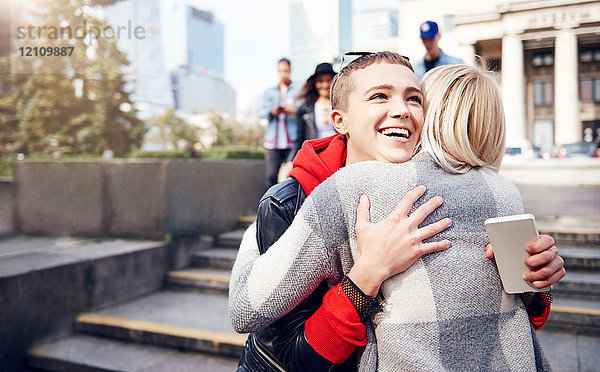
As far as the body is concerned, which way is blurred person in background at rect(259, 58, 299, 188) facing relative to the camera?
toward the camera

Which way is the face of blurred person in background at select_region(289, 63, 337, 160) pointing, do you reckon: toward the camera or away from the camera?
toward the camera

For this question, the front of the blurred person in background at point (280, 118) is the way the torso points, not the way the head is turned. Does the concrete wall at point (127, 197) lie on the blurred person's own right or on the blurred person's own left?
on the blurred person's own right

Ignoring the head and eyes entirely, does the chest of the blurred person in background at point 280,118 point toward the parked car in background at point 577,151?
no
